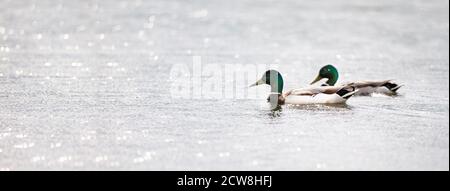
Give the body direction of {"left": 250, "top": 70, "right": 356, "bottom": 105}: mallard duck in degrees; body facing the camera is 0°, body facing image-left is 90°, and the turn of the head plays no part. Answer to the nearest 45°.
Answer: approximately 90°
